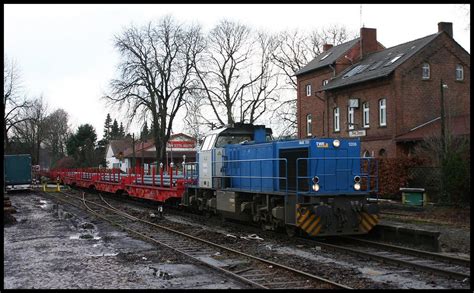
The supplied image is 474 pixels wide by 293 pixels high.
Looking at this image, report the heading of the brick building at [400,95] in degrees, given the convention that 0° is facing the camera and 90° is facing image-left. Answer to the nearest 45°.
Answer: approximately 45°

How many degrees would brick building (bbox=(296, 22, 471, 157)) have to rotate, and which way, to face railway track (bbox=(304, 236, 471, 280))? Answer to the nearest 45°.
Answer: approximately 45° to its left

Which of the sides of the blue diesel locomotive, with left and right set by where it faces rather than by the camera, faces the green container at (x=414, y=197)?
left

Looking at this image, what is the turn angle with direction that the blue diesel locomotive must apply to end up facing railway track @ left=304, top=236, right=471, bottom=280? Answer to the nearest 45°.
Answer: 0° — it already faces it

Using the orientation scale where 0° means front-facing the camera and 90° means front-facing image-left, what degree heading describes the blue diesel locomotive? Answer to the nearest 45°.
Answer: approximately 315°

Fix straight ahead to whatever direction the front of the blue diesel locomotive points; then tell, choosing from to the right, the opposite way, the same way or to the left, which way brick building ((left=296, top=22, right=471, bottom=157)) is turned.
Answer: to the right

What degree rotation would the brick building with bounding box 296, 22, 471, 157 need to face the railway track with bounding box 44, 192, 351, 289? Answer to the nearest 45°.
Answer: approximately 45° to its left

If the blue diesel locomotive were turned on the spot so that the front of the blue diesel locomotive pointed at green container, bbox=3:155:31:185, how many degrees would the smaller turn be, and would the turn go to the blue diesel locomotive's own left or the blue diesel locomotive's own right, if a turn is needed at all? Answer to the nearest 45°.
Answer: approximately 180°
